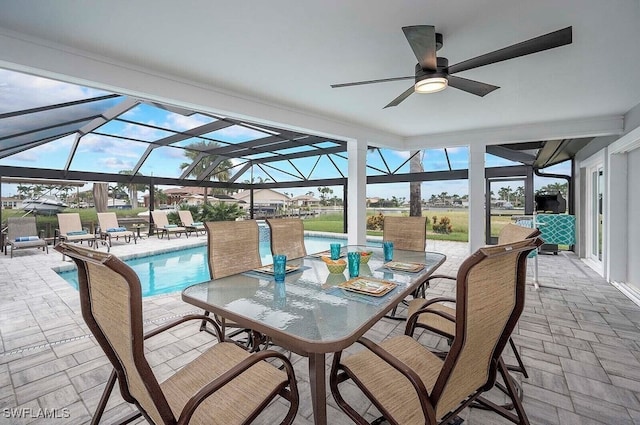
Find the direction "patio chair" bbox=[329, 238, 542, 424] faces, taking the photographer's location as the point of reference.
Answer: facing away from the viewer and to the left of the viewer

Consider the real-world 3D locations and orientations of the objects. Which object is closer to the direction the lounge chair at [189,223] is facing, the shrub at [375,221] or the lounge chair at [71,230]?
the shrub

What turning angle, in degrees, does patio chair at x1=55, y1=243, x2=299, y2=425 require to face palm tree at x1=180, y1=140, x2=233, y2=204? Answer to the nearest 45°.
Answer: approximately 45° to its left

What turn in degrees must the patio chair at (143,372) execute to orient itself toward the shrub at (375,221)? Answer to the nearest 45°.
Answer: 0° — it already faces it

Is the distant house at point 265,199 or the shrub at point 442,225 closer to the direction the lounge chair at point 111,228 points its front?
the shrub

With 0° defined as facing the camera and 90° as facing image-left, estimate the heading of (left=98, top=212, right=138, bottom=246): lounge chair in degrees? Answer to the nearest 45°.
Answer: approximately 315°

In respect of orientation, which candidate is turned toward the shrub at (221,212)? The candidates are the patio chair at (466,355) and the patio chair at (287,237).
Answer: the patio chair at (466,355)

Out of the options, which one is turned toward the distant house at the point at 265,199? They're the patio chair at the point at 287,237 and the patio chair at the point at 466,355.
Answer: the patio chair at the point at 466,355
